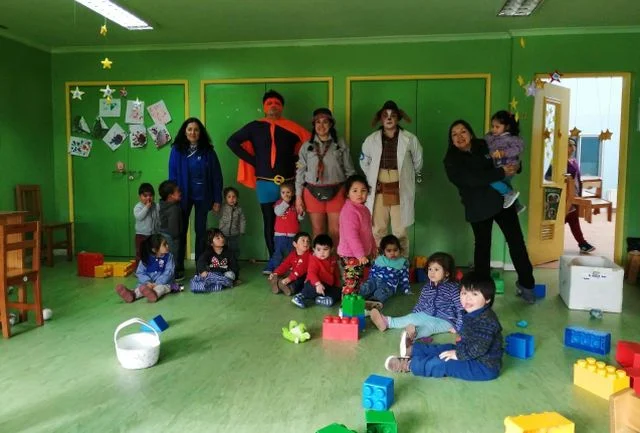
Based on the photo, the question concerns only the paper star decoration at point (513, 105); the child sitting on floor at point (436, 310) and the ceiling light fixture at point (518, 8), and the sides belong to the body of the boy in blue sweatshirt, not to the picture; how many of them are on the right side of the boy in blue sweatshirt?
3

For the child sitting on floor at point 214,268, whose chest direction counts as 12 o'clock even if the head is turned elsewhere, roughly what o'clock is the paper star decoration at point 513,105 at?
The paper star decoration is roughly at 9 o'clock from the child sitting on floor.

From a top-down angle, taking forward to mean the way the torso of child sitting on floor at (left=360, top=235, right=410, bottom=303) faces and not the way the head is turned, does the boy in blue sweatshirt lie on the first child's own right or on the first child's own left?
on the first child's own left

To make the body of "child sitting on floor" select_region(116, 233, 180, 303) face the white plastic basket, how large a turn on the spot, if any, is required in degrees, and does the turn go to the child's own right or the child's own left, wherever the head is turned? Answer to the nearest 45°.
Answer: approximately 45° to the child's own left

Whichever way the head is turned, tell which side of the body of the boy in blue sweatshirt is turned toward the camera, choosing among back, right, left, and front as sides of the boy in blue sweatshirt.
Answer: left

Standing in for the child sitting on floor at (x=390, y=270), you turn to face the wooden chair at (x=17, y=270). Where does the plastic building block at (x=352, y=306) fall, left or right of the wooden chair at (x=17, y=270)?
left

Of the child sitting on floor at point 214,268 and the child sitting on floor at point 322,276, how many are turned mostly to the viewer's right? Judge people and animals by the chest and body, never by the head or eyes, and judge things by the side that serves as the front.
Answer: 0

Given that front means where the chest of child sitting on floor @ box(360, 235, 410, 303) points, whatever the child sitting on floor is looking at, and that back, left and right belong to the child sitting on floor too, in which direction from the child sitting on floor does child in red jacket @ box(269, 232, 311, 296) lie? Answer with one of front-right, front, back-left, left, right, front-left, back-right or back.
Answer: front-right

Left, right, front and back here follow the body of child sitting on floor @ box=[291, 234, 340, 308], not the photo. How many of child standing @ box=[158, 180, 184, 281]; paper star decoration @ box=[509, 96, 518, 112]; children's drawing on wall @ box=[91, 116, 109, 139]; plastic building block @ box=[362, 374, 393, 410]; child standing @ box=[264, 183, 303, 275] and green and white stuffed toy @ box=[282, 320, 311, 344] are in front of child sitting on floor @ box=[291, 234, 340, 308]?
2

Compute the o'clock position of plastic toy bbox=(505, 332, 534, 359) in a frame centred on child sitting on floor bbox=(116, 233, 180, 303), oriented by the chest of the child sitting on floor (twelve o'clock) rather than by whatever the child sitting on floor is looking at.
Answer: The plastic toy is roughly at 9 o'clock from the child sitting on floor.

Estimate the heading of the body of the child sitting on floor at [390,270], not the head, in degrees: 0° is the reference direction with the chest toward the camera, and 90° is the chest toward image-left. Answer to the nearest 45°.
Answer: approximately 45°
